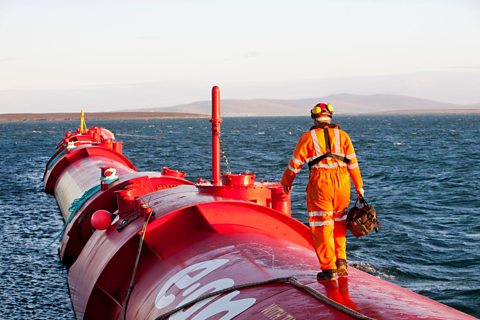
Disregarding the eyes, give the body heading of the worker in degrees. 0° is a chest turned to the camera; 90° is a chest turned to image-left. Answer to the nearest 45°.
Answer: approximately 180°
